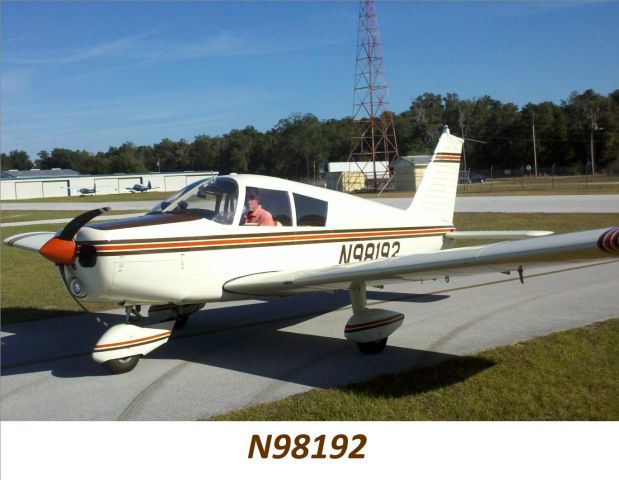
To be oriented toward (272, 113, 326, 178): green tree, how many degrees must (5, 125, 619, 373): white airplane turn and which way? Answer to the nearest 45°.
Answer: approximately 135° to its right

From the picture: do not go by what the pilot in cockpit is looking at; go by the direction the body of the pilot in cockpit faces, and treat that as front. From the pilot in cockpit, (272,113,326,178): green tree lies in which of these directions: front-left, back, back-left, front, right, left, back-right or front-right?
back-right

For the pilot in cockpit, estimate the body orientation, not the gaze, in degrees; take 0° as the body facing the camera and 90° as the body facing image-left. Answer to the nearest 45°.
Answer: approximately 45°

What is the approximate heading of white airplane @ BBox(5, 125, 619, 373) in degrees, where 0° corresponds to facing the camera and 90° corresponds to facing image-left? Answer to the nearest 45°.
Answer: approximately 45°
